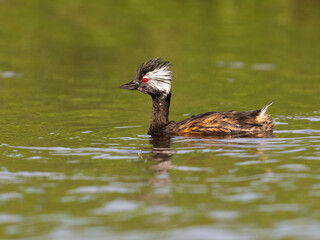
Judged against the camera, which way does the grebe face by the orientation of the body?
to the viewer's left
